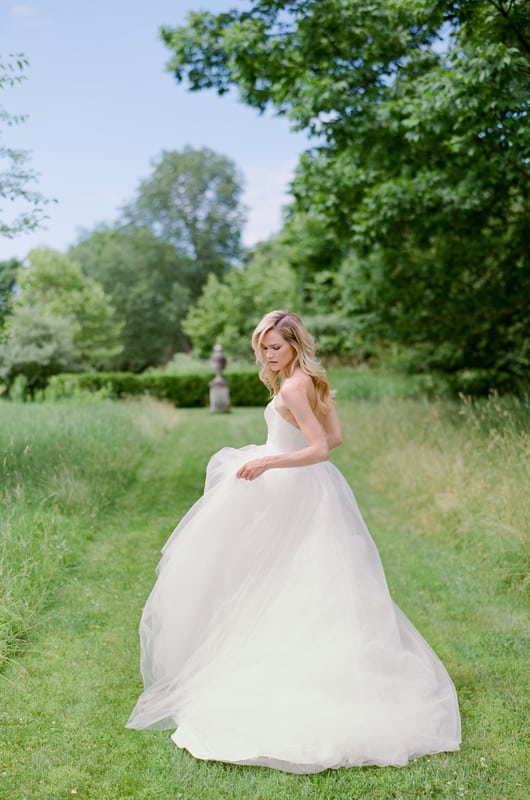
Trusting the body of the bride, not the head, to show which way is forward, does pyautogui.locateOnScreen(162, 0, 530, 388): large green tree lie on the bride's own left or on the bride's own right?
on the bride's own right
